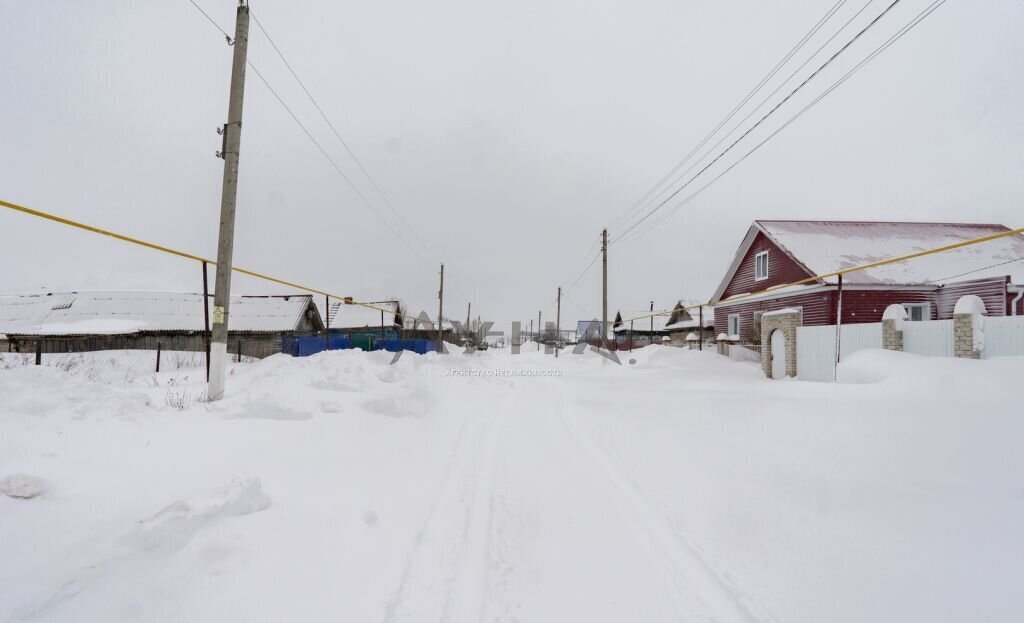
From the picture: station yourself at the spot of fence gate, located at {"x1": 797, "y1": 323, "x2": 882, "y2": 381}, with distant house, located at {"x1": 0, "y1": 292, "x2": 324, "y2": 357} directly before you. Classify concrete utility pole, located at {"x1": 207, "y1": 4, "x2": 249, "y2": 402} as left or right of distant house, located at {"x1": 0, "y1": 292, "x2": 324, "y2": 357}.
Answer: left

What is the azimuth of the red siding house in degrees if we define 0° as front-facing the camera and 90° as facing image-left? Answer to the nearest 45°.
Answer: approximately 45°

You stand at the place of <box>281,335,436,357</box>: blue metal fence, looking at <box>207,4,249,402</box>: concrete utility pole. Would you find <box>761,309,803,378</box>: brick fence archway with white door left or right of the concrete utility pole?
left

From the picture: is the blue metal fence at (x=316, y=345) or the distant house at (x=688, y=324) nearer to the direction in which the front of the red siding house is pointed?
the blue metal fence

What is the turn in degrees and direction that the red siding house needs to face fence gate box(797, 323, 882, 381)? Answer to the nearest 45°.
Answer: approximately 45° to its left

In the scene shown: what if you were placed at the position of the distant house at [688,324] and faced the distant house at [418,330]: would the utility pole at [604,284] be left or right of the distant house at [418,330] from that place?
left

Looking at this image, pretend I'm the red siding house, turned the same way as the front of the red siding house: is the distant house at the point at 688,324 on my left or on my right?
on my right

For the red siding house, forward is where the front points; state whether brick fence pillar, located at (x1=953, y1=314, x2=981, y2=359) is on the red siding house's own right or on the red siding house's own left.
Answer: on the red siding house's own left
